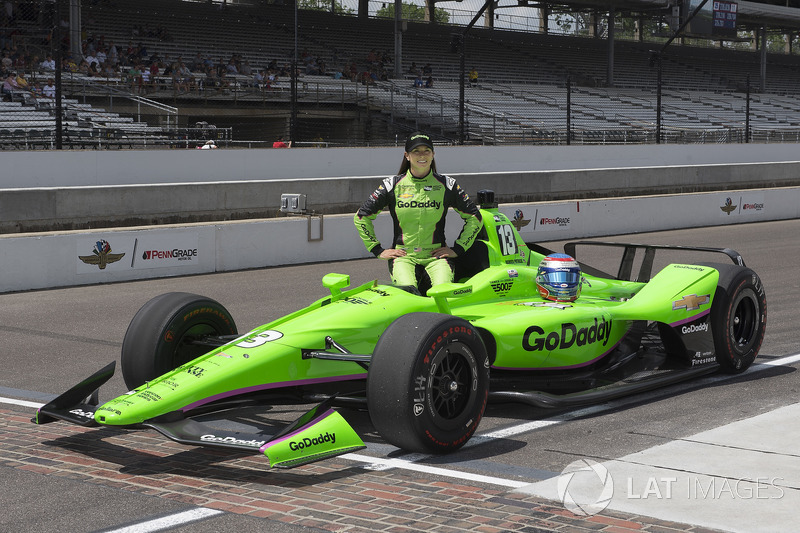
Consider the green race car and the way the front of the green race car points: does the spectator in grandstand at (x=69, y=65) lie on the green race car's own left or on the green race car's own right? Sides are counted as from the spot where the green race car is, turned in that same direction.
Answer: on the green race car's own right

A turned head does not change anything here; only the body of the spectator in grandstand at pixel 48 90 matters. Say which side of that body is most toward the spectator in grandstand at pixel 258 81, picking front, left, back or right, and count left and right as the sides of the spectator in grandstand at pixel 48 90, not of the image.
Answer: left

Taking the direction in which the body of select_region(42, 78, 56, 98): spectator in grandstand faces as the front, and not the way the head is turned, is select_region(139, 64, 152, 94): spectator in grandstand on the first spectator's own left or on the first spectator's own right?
on the first spectator's own left

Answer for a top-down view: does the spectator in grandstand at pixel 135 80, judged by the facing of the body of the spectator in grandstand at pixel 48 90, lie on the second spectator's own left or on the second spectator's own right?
on the second spectator's own left

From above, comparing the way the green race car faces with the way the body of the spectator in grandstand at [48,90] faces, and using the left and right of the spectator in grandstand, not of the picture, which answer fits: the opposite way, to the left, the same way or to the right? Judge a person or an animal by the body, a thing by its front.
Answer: to the right

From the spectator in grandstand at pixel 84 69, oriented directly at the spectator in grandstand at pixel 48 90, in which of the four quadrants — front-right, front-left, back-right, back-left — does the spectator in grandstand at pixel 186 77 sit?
back-left

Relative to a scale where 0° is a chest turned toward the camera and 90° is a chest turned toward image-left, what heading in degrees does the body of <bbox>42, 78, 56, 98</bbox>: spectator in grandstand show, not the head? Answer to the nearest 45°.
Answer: approximately 315°

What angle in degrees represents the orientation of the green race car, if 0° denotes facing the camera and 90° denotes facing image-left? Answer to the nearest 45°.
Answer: approximately 45°

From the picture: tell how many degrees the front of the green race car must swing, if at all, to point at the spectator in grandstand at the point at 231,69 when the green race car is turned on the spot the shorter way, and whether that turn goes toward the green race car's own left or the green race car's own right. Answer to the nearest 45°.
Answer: approximately 135° to the green race car's own right

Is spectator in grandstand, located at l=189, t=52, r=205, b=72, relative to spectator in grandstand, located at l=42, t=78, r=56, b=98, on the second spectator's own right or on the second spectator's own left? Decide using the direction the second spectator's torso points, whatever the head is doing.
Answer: on the second spectator's own left

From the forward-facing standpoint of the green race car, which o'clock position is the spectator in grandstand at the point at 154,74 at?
The spectator in grandstand is roughly at 4 o'clock from the green race car.
